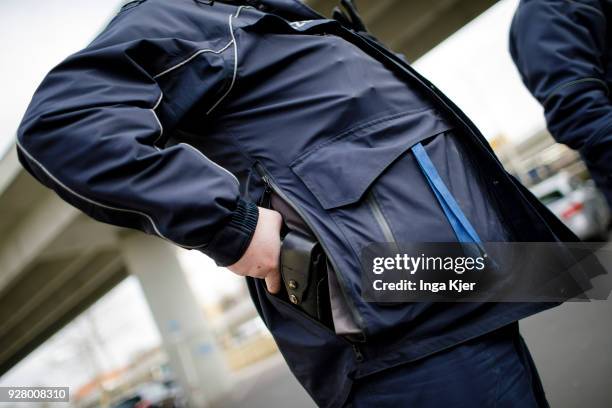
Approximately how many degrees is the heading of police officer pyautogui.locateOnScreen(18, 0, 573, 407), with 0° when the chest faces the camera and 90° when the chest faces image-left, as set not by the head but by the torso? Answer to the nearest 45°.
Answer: approximately 315°

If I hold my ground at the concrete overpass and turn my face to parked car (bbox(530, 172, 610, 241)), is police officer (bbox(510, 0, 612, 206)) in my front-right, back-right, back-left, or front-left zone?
front-right

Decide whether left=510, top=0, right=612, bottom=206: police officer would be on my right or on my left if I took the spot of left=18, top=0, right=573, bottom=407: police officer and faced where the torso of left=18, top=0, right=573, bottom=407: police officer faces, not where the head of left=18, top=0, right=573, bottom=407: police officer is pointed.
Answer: on my left

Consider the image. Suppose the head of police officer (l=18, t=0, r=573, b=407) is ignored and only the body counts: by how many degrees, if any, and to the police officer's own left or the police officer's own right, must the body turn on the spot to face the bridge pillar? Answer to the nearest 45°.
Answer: approximately 135° to the police officer's own left
